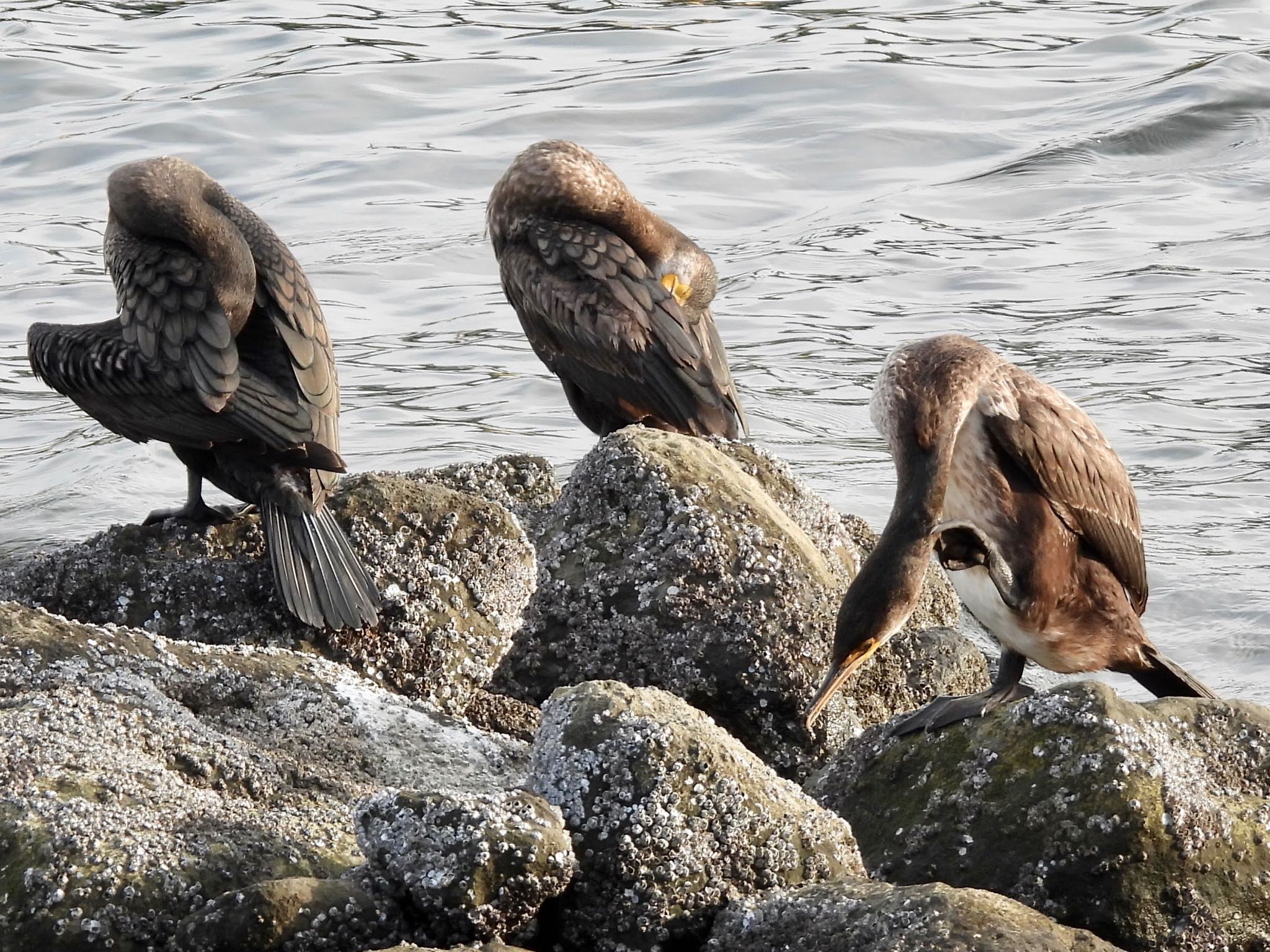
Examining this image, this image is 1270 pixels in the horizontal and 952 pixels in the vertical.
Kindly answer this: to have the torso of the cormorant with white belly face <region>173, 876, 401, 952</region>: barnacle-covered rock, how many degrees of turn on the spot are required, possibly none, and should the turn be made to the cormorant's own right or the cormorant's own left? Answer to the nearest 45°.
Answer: approximately 45° to the cormorant's own left

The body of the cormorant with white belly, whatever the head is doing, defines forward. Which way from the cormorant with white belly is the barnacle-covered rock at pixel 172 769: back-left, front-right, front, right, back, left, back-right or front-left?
front-left

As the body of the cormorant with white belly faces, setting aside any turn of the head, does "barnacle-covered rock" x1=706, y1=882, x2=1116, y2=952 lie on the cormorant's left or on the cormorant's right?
on the cormorant's left

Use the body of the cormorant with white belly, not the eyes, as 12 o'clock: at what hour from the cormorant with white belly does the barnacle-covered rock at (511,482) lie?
The barnacle-covered rock is roughly at 1 o'clock from the cormorant with white belly.

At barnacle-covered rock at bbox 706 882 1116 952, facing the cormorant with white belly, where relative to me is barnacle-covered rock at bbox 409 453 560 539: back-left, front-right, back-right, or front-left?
front-left

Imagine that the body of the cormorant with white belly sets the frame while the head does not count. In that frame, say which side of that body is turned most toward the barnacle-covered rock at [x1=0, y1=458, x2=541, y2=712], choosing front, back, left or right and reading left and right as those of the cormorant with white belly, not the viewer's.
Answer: front

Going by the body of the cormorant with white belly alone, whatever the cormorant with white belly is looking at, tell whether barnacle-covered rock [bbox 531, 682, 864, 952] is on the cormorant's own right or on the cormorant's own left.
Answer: on the cormorant's own left

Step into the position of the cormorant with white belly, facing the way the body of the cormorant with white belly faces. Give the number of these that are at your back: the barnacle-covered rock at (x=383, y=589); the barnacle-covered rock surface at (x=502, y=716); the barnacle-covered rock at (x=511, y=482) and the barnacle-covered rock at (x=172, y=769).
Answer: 0

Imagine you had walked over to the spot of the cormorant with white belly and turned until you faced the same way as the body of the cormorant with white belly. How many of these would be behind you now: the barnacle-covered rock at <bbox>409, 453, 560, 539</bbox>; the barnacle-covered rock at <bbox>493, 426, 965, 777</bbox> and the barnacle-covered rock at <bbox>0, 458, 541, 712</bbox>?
0

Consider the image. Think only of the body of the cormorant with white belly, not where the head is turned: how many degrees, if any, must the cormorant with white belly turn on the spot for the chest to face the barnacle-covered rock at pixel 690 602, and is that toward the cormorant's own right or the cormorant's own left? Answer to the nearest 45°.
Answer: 0° — it already faces it

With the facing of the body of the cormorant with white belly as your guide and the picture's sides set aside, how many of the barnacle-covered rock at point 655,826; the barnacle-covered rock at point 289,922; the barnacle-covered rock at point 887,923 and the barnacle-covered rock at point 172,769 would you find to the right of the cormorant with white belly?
0

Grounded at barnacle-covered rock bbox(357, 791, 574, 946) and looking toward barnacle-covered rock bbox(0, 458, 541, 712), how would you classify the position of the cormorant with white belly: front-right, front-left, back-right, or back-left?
front-right

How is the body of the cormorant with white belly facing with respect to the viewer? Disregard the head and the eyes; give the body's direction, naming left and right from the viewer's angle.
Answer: facing to the left of the viewer

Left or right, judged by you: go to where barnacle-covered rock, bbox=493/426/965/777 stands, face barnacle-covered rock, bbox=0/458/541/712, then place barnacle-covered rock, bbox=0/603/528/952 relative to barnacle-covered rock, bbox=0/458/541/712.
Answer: left
